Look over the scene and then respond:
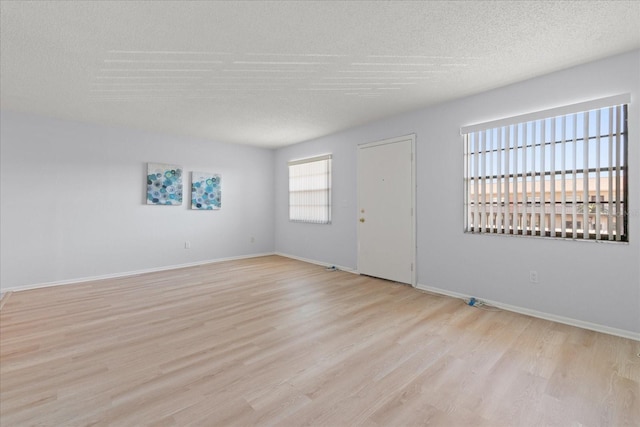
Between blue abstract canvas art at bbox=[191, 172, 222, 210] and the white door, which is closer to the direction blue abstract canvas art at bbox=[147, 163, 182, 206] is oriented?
the white door

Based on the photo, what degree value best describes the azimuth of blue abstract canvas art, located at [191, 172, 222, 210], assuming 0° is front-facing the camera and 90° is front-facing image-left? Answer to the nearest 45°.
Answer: approximately 0°

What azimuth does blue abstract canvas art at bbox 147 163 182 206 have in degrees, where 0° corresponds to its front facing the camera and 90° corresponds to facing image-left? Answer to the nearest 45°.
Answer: approximately 0°

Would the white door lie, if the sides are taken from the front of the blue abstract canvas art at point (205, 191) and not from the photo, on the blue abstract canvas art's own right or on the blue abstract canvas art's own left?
on the blue abstract canvas art's own left

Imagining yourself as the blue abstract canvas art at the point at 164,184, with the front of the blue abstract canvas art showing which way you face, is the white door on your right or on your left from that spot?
on your left

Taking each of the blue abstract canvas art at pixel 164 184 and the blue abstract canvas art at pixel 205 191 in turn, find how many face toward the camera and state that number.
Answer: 2

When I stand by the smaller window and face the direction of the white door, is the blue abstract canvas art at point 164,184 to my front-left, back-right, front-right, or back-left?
back-right

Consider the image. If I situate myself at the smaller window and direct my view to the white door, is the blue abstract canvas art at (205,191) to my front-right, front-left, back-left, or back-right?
back-right

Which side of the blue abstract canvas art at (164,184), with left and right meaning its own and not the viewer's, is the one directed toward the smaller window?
left
